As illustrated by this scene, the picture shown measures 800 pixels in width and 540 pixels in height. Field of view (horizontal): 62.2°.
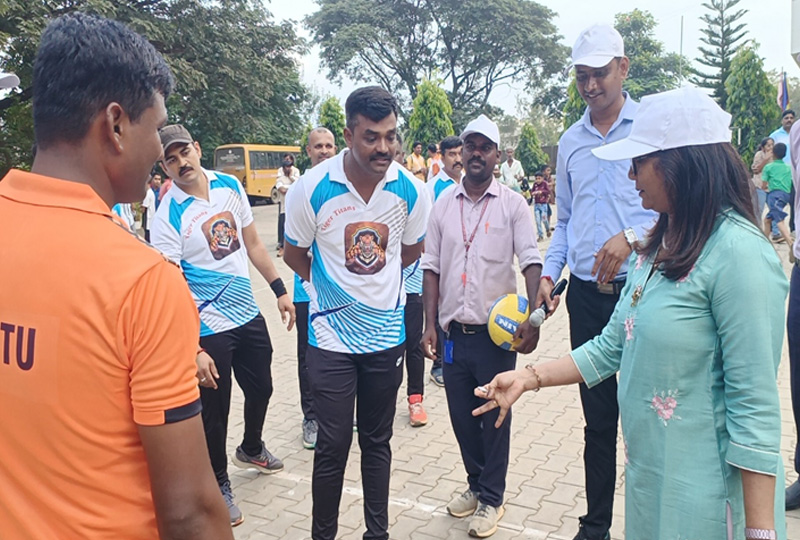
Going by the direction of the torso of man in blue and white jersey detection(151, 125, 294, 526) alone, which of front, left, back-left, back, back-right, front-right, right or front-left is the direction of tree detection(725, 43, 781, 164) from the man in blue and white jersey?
back-left

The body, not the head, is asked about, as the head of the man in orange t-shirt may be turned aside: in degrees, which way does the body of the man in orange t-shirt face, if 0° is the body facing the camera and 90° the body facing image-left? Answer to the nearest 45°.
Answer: approximately 225°

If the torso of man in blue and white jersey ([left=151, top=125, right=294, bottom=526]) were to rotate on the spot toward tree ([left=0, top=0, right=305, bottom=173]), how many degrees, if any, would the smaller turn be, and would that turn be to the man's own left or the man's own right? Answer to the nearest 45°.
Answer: approximately 180°

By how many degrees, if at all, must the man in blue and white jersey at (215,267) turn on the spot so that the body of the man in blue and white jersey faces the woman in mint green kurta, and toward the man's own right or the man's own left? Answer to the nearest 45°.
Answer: approximately 45° to the man's own left

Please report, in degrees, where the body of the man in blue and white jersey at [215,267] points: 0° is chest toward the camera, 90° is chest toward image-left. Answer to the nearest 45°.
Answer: approximately 0°

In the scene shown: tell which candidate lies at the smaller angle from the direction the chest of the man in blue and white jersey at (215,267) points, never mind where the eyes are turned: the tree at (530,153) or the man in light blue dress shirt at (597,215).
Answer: the man in light blue dress shirt

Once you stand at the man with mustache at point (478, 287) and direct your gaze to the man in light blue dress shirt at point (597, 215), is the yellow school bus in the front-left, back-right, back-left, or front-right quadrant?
back-left

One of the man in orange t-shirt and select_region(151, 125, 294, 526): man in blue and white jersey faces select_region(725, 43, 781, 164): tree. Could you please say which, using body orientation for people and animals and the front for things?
the man in orange t-shirt

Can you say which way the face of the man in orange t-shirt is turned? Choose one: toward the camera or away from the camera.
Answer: away from the camera

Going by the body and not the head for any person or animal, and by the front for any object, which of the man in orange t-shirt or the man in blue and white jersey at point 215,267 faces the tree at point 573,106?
the man in orange t-shirt

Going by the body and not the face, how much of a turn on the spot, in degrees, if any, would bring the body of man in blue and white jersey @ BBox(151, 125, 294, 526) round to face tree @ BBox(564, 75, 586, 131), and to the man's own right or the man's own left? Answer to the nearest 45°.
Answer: approximately 135° to the man's own left

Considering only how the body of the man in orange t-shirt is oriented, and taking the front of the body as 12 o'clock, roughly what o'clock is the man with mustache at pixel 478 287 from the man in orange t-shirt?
The man with mustache is roughly at 12 o'clock from the man in orange t-shirt.

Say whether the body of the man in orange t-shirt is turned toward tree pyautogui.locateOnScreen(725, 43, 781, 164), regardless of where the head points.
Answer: yes

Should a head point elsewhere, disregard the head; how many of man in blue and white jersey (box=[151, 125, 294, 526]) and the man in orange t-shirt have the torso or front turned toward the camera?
1
